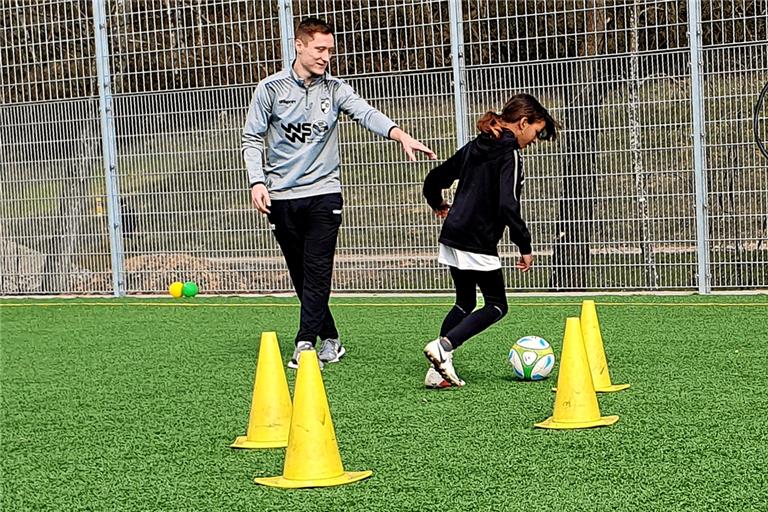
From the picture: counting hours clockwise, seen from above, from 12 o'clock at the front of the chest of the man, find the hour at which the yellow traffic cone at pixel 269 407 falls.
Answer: The yellow traffic cone is roughly at 12 o'clock from the man.

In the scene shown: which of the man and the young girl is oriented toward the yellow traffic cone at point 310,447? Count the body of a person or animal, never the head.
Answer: the man

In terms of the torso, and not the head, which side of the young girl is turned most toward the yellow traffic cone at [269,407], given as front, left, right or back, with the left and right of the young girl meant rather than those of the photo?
back

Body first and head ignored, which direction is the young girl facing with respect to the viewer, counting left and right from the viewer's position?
facing away from the viewer and to the right of the viewer

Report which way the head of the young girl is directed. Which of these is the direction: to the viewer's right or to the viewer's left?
to the viewer's right

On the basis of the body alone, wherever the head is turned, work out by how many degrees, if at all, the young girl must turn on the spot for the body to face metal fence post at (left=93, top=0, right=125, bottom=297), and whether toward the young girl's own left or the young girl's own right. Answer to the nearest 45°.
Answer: approximately 90° to the young girl's own left

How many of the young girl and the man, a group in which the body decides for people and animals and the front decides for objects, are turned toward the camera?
1

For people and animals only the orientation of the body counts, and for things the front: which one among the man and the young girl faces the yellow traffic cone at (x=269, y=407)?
the man

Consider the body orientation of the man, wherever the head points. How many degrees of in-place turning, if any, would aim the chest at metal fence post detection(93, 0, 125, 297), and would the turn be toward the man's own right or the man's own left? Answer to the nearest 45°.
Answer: approximately 180°

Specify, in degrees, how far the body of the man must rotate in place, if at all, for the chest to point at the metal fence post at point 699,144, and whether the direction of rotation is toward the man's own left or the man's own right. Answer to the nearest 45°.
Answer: approximately 135° to the man's own left

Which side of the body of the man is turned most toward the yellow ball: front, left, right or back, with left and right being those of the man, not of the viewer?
back

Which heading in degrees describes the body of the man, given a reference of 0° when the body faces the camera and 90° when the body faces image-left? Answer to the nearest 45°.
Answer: approximately 0°

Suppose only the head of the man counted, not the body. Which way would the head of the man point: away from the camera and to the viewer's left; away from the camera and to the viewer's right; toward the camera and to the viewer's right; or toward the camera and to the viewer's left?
toward the camera and to the viewer's right

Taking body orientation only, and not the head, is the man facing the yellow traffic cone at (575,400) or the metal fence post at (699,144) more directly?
the yellow traffic cone

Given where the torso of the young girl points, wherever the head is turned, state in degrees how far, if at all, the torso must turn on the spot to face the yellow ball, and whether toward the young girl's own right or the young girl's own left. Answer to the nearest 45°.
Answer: approximately 90° to the young girl's own left
